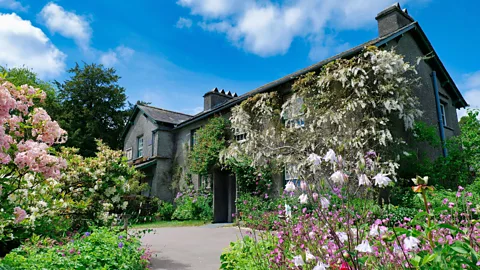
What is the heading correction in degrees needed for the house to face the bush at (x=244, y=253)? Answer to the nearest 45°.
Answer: approximately 45° to its left

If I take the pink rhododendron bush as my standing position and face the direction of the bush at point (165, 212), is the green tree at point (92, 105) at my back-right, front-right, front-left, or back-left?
front-left

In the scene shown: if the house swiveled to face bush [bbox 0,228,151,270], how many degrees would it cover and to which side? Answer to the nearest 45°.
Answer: approximately 45° to its left

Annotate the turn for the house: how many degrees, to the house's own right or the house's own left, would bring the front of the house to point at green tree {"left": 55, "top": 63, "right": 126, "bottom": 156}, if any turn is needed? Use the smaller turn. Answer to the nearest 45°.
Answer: approximately 90° to the house's own right

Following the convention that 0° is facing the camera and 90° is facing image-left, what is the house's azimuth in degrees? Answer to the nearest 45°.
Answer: approximately 45°
